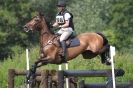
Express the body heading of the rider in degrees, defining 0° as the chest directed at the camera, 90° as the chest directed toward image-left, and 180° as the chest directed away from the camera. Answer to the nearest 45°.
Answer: approximately 45°

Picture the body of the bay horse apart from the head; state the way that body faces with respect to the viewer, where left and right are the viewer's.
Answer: facing to the left of the viewer
